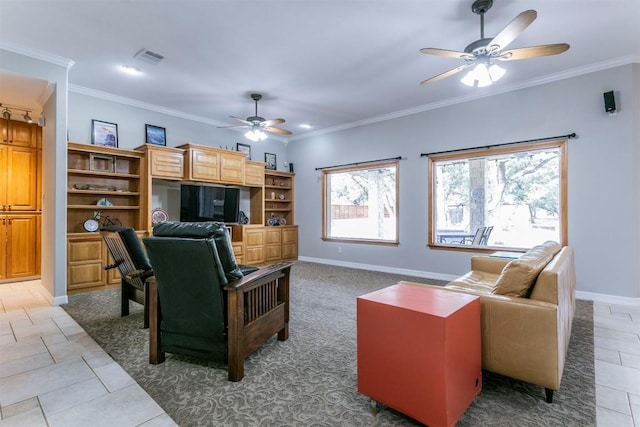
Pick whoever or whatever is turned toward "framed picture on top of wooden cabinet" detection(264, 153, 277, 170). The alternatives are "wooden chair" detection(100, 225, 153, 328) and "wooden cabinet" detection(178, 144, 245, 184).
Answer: the wooden chair

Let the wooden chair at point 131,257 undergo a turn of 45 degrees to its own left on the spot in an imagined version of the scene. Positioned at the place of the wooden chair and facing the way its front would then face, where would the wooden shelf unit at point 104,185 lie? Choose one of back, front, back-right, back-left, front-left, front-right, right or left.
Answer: front

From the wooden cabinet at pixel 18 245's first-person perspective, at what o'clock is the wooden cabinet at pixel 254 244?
the wooden cabinet at pixel 254 244 is roughly at 10 o'clock from the wooden cabinet at pixel 18 245.

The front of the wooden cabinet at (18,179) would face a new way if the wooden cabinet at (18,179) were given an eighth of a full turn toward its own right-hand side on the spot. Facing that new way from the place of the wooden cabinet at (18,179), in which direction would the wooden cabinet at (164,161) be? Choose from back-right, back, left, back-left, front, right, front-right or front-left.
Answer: left

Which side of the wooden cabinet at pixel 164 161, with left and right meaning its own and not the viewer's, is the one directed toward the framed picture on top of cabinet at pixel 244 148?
left

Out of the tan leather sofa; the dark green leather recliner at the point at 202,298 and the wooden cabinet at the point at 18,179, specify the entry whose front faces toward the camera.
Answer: the wooden cabinet

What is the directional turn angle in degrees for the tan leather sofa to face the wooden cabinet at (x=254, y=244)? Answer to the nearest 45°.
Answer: approximately 45° to its right

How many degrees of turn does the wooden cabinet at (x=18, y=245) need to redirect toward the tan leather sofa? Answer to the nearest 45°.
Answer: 0° — it already faces it

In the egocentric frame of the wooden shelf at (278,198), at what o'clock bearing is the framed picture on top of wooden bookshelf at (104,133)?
The framed picture on top of wooden bookshelf is roughly at 3 o'clock from the wooden shelf.

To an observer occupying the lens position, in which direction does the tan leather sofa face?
facing to the left of the viewer
